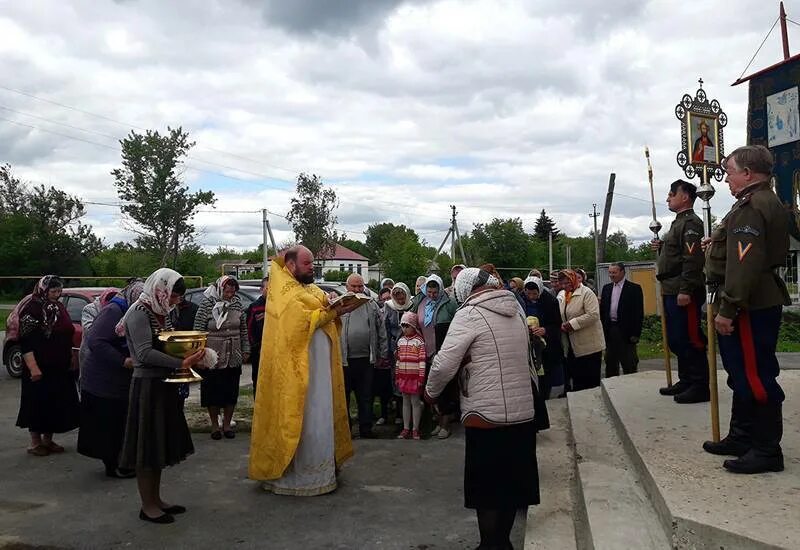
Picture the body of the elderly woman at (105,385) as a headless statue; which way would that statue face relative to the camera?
to the viewer's right

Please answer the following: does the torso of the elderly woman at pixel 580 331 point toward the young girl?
yes

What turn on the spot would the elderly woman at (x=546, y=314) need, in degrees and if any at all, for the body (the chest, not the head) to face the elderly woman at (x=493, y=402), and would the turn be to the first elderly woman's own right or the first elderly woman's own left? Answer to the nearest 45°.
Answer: approximately 45° to the first elderly woman's own left

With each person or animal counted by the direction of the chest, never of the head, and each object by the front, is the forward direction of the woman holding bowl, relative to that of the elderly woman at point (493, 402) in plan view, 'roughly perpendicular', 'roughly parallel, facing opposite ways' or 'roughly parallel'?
roughly perpendicular

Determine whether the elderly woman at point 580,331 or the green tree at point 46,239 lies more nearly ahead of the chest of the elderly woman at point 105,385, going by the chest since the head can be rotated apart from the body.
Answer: the elderly woman

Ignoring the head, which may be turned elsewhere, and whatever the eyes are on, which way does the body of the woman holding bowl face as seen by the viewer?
to the viewer's right

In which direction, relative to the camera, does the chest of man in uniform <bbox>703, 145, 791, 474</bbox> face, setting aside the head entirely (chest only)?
to the viewer's left

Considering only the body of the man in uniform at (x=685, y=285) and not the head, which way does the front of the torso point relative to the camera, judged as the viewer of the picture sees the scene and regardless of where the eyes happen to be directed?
to the viewer's left
